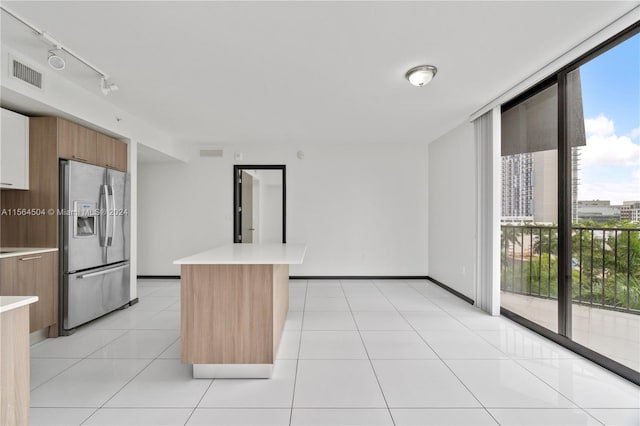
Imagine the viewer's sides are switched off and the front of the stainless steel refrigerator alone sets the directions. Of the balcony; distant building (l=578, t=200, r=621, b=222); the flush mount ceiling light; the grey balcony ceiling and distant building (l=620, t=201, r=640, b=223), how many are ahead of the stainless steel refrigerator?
5

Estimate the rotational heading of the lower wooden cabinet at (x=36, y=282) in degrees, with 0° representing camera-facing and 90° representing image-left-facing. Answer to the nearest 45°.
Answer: approximately 315°

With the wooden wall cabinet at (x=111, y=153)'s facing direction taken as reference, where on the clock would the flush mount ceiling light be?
The flush mount ceiling light is roughly at 12 o'clock from the wooden wall cabinet.

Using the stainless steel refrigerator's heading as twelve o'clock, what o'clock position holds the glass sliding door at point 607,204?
The glass sliding door is roughly at 12 o'clock from the stainless steel refrigerator.

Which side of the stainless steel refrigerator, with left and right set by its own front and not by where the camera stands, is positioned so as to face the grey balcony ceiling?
front

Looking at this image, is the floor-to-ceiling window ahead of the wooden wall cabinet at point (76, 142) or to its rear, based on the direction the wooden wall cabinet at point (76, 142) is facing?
ahead

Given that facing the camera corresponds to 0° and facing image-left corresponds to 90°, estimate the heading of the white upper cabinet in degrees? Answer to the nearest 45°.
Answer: approximately 315°

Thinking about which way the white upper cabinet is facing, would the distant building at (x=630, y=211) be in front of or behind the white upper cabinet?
in front

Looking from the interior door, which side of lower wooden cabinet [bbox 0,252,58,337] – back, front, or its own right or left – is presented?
left

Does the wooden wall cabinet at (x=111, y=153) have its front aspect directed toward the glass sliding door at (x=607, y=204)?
yes

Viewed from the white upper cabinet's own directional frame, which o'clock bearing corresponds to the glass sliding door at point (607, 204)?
The glass sliding door is roughly at 12 o'clock from the white upper cabinet.

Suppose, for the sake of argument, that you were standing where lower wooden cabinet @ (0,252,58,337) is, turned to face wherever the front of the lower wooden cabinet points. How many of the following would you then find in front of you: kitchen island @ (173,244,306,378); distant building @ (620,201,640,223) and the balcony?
3

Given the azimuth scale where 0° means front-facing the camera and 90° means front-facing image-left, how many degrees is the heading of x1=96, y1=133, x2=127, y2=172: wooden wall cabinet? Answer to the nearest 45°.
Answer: approximately 315°

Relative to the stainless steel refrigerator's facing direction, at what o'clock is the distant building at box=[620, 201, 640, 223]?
The distant building is roughly at 10 o'clock from the stainless steel refrigerator.

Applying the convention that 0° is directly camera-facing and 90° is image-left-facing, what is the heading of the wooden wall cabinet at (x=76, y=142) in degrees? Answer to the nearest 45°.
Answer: approximately 315°
